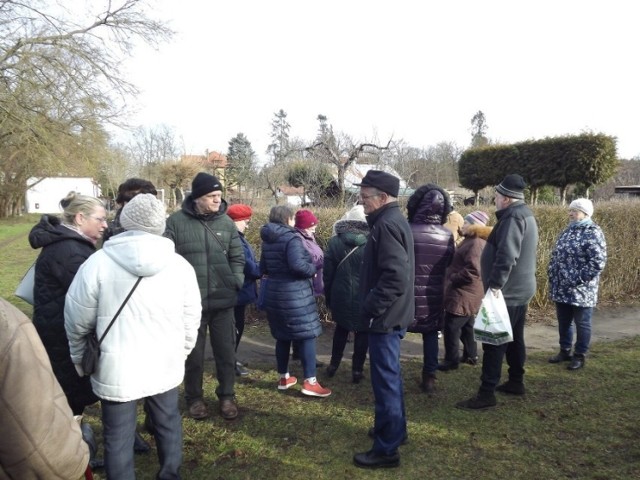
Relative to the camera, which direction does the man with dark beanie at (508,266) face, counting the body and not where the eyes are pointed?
to the viewer's left

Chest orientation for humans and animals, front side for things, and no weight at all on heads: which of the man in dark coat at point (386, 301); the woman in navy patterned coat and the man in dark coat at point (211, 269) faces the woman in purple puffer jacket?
the woman in navy patterned coat

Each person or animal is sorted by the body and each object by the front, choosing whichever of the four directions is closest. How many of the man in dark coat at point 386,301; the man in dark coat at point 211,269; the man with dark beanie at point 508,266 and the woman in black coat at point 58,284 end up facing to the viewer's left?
2

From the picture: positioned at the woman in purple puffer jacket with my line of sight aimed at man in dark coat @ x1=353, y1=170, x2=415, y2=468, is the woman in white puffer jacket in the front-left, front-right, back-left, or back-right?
front-right

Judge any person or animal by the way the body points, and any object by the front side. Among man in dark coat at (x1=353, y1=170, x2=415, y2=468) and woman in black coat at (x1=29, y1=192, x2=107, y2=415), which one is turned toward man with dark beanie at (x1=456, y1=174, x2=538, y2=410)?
the woman in black coat

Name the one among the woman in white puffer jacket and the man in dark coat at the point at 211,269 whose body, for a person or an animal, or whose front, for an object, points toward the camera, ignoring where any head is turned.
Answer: the man in dark coat

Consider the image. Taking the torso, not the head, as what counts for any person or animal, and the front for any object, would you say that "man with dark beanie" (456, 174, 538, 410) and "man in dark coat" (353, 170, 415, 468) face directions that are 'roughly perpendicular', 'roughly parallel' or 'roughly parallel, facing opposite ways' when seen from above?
roughly parallel

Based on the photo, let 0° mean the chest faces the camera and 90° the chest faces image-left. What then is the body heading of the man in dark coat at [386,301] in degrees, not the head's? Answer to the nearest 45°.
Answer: approximately 90°

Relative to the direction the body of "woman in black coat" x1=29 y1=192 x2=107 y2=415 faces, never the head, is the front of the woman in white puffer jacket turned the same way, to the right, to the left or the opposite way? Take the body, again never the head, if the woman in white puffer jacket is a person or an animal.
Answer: to the left

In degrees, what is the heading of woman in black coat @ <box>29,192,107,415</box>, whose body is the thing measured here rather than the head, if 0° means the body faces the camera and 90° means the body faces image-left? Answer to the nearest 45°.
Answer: approximately 270°

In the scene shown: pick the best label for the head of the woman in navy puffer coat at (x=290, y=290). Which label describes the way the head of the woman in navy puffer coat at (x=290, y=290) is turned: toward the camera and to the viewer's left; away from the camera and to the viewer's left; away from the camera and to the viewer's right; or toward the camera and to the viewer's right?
away from the camera and to the viewer's right

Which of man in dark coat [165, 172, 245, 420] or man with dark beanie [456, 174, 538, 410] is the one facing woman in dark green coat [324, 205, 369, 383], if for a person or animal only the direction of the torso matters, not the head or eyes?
the man with dark beanie

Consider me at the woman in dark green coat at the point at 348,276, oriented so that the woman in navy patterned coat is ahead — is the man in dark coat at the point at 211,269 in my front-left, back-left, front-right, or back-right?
back-right

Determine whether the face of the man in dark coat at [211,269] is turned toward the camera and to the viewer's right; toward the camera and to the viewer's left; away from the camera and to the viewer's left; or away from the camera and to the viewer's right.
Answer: toward the camera and to the viewer's right

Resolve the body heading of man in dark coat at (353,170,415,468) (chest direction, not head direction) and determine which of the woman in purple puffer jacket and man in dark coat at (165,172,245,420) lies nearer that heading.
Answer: the man in dark coat

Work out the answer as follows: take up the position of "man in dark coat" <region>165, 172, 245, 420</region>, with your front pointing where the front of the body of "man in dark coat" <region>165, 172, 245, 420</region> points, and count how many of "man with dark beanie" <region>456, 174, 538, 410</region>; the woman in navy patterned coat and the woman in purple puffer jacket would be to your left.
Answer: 3

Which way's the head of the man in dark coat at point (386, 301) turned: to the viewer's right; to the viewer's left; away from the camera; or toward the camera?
to the viewer's left

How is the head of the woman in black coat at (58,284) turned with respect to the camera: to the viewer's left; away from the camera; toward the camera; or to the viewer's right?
to the viewer's right

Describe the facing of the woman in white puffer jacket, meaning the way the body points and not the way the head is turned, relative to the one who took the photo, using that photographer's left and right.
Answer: facing away from the viewer
